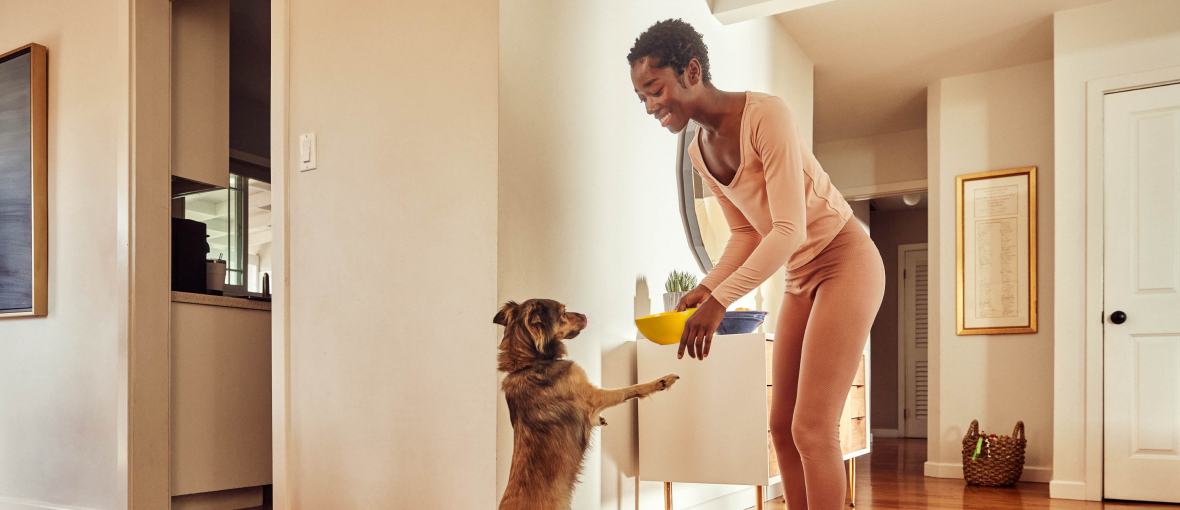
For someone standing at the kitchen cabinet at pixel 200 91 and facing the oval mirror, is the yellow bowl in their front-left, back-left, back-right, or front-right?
front-right

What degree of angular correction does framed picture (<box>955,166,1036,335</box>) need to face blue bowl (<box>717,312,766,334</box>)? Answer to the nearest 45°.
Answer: approximately 45° to its right

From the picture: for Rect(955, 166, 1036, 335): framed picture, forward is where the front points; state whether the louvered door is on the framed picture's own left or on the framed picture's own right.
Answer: on the framed picture's own right

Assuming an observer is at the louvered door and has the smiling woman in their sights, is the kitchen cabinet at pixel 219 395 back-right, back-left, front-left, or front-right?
front-right

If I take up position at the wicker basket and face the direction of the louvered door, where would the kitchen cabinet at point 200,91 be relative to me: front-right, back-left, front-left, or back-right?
back-left

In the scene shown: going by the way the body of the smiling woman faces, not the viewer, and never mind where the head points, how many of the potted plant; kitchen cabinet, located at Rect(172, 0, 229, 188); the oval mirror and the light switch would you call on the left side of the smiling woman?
0

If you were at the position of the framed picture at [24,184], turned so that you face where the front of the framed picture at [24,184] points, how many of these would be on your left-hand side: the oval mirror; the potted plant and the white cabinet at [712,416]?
3

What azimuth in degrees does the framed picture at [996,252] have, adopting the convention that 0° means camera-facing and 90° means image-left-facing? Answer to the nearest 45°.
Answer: approximately 45°

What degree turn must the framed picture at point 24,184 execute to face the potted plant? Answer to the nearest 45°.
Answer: approximately 90° to its left

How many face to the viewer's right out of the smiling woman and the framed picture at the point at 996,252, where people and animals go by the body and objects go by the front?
0

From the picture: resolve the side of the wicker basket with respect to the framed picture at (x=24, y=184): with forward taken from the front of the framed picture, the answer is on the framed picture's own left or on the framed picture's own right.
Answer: on the framed picture's own left

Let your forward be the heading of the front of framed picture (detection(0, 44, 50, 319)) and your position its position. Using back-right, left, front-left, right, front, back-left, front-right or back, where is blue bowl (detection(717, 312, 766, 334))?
left

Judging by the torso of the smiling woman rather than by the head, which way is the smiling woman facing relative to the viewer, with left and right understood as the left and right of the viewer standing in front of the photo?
facing the viewer and to the left of the viewer

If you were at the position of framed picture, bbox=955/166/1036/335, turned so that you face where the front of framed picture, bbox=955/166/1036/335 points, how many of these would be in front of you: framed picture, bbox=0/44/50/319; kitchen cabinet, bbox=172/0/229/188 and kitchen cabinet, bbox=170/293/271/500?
3
